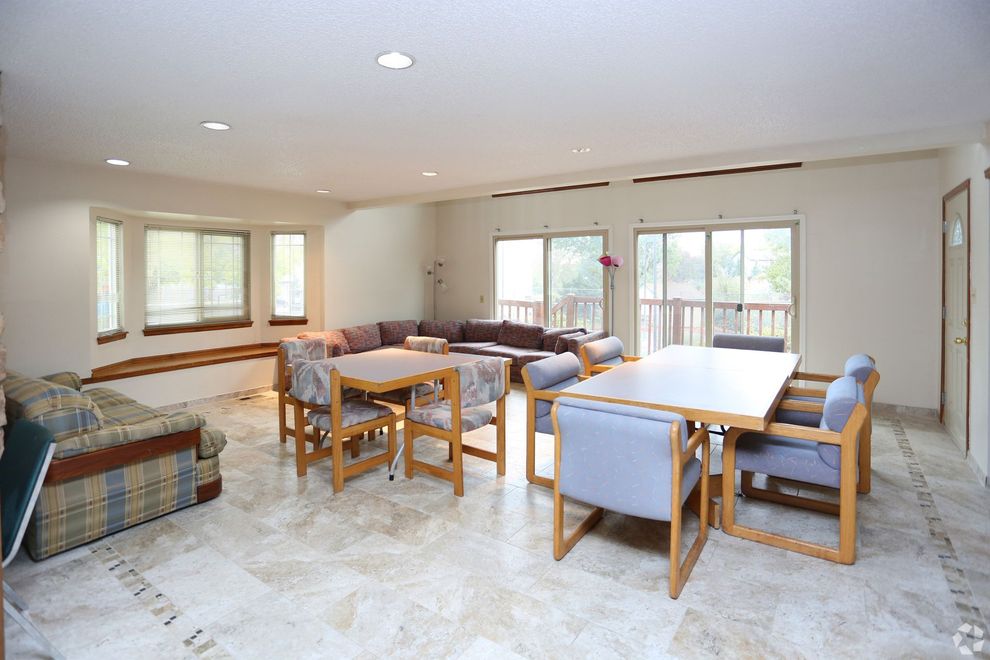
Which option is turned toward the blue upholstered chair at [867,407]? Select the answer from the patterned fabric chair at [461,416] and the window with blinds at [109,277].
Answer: the window with blinds

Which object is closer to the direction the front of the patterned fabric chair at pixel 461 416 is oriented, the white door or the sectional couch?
the sectional couch

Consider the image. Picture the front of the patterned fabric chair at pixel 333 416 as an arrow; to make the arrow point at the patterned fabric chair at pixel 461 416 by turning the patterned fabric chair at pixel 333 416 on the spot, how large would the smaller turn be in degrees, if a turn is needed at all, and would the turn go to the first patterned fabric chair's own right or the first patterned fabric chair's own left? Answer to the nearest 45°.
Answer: approximately 45° to the first patterned fabric chair's own right

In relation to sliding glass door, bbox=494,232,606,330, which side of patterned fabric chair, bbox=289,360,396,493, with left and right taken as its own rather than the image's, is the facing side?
front

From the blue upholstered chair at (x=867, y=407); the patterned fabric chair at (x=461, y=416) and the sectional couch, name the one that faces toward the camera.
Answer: the sectional couch

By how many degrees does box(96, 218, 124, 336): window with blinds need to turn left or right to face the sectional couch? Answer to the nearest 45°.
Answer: approximately 45° to its left

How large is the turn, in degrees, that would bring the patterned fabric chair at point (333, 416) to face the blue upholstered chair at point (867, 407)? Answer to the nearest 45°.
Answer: approximately 45° to its right

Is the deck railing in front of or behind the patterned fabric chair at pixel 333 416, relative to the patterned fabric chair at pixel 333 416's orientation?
in front

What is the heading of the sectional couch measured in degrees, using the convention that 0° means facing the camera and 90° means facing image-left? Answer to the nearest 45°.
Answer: approximately 0°

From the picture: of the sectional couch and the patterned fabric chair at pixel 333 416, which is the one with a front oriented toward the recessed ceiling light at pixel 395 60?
the sectional couch

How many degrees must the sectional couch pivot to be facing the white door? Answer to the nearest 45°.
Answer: approximately 45° to its left

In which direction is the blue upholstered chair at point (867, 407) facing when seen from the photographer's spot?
facing to the left of the viewer

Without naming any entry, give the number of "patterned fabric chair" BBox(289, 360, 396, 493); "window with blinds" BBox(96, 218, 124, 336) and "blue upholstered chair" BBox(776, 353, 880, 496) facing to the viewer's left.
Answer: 1

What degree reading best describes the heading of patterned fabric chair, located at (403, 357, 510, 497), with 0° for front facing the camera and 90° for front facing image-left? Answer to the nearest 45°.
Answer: approximately 135°

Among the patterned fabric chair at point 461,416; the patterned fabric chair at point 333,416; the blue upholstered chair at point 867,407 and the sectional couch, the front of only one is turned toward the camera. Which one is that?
the sectional couch

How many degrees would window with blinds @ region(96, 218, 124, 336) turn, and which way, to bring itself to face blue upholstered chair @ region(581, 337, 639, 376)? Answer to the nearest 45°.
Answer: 0° — it already faces it
